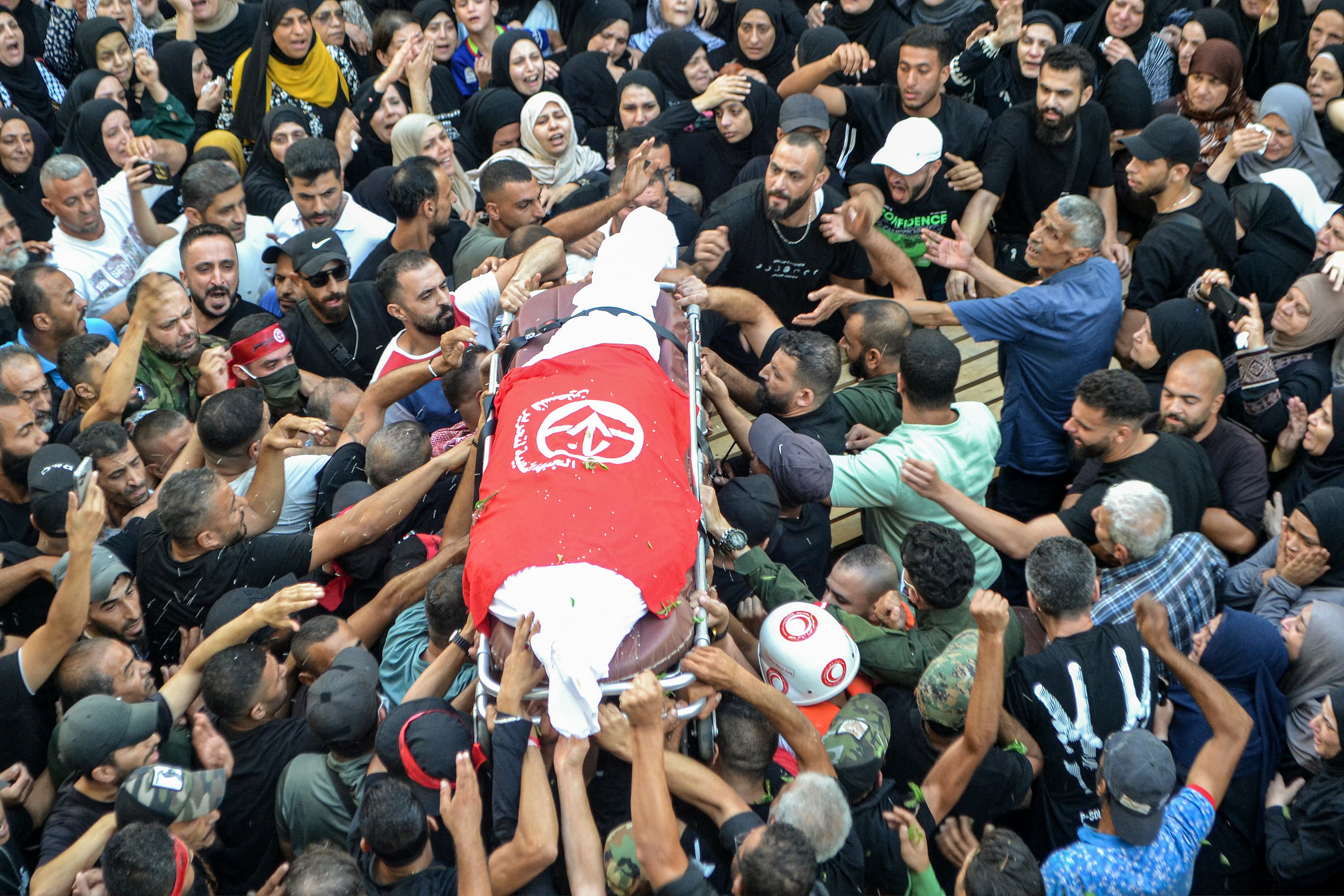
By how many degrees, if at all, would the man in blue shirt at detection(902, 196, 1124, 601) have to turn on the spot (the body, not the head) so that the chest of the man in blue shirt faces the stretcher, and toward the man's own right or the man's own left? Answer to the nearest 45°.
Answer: approximately 45° to the man's own left

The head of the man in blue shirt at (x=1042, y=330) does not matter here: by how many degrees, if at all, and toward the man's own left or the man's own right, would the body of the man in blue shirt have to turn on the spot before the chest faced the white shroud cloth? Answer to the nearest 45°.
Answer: approximately 45° to the man's own left

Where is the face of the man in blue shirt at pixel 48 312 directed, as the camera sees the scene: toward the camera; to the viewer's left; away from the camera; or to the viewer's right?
to the viewer's right

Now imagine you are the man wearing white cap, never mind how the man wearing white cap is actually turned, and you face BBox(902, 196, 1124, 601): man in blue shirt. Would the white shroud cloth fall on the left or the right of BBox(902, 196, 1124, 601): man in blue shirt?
right

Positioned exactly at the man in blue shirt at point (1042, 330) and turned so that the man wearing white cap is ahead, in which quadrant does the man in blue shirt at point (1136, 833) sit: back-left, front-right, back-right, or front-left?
back-left

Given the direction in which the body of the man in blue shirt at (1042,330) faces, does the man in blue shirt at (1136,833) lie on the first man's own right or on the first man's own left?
on the first man's own left

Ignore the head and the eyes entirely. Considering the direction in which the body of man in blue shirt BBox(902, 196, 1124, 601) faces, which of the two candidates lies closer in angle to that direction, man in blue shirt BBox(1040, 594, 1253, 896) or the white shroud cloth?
the white shroud cloth

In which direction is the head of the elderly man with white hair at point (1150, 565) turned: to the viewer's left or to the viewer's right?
to the viewer's left

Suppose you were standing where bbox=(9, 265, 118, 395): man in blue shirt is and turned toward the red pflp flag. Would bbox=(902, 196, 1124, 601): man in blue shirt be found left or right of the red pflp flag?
left

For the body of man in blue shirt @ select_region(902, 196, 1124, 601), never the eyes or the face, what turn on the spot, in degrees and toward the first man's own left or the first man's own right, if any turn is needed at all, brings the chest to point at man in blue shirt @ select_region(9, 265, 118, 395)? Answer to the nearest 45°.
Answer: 0° — they already face them

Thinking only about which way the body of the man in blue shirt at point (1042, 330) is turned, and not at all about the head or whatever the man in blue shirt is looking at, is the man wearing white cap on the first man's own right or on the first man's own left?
on the first man's own right

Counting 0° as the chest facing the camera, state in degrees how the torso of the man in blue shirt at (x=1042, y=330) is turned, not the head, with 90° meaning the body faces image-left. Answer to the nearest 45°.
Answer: approximately 90°

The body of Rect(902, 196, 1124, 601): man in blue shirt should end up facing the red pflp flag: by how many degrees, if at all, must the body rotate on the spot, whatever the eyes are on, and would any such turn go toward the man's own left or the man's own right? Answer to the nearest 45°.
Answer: approximately 45° to the man's own left

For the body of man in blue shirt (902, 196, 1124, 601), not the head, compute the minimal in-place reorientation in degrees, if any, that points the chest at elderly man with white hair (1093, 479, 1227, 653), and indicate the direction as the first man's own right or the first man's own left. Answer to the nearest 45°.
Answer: approximately 90° to the first man's own left
